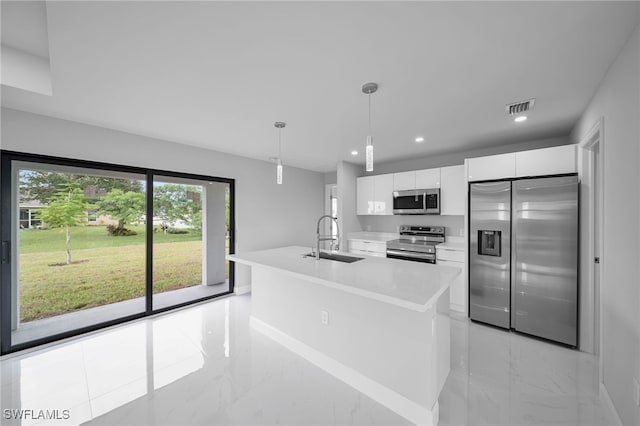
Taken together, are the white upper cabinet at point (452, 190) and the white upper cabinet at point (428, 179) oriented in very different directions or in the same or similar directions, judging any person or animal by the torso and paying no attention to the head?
same or similar directions

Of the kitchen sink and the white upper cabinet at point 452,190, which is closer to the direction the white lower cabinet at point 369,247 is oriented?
the kitchen sink

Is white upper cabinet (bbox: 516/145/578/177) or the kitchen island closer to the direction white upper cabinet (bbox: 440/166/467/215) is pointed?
the kitchen island

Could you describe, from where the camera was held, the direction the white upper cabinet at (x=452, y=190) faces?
facing the viewer

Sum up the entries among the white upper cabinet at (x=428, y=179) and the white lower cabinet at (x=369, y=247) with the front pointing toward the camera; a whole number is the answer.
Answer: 2

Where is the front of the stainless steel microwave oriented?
toward the camera

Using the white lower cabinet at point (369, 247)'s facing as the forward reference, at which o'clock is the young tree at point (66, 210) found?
The young tree is roughly at 2 o'clock from the white lower cabinet.

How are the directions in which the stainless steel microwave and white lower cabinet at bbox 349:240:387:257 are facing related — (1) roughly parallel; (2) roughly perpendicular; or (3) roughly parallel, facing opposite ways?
roughly parallel

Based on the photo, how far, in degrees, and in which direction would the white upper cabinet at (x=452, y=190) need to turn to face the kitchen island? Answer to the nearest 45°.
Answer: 0° — it already faces it

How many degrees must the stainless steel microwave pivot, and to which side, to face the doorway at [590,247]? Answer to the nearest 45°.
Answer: approximately 45° to its left

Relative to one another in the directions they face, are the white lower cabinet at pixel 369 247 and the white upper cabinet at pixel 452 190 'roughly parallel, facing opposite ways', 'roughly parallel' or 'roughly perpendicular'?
roughly parallel

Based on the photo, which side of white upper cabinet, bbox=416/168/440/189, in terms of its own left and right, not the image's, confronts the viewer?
front
